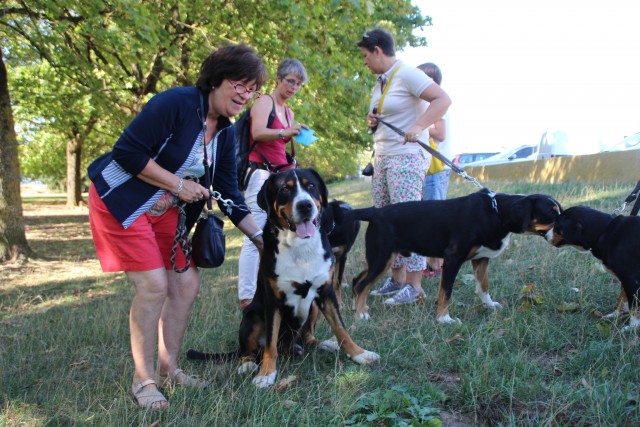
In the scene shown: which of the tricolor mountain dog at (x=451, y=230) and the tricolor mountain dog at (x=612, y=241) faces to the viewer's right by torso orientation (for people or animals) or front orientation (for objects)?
the tricolor mountain dog at (x=451, y=230)

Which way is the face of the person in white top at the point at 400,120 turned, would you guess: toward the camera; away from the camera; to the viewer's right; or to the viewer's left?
to the viewer's left

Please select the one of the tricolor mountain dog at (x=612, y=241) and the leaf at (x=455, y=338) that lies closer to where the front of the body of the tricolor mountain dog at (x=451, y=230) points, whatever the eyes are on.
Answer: the tricolor mountain dog

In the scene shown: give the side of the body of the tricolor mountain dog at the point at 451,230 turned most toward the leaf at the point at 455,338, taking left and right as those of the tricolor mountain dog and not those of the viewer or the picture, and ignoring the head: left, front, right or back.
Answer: right

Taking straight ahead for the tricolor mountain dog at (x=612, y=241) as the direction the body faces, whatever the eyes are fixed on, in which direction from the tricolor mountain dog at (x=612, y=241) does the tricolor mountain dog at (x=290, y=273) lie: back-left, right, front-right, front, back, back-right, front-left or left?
front-left

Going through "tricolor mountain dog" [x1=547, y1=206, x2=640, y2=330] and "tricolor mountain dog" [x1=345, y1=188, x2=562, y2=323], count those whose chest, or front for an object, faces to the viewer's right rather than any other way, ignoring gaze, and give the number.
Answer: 1

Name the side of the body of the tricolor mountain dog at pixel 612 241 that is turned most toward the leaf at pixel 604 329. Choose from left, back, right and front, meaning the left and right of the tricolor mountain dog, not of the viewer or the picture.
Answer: left

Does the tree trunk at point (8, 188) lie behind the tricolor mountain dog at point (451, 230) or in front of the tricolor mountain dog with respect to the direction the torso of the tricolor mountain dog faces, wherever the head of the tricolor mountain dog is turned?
behind

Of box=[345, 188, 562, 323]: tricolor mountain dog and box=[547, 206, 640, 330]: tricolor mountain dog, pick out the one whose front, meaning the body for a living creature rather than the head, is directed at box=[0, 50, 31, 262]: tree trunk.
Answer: box=[547, 206, 640, 330]: tricolor mountain dog

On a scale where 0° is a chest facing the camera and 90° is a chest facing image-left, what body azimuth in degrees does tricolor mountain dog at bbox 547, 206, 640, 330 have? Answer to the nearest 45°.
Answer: approximately 90°

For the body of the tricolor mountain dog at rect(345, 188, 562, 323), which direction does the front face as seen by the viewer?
to the viewer's right

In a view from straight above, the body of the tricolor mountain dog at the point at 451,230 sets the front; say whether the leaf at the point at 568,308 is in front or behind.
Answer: in front

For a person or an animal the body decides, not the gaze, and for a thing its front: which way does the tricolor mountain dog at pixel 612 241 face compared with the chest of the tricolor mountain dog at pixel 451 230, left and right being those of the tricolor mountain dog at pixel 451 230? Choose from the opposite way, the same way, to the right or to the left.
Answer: the opposite way
